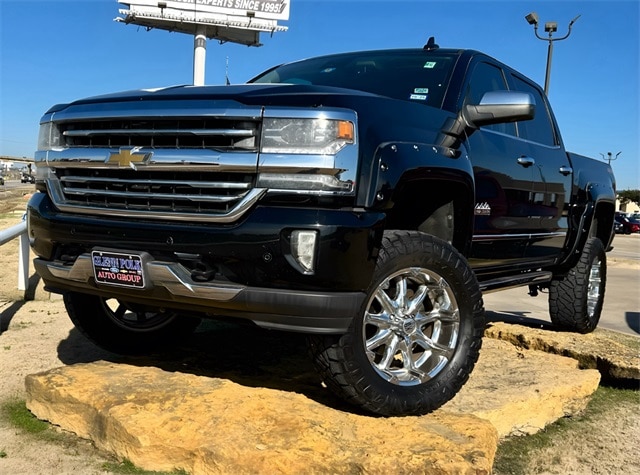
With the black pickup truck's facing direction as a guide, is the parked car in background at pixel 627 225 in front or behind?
behind

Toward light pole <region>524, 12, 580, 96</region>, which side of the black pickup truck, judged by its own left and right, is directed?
back

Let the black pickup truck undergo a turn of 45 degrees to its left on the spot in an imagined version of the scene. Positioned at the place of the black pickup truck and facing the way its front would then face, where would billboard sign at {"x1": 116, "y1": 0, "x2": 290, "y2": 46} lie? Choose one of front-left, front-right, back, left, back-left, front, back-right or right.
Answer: back

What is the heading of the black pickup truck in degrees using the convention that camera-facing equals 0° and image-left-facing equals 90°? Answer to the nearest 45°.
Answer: approximately 45°

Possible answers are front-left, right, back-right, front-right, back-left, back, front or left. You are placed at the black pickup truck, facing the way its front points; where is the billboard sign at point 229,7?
back-right
